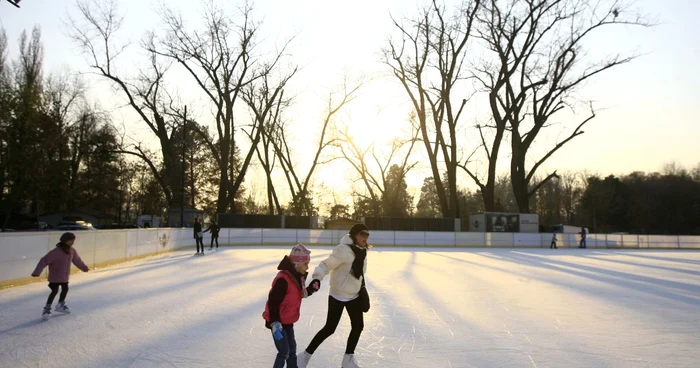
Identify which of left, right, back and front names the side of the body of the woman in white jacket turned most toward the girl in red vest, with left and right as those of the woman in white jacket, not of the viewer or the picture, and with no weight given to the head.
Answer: right

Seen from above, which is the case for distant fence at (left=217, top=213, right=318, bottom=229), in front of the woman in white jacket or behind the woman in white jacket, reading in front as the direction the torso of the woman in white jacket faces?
behind

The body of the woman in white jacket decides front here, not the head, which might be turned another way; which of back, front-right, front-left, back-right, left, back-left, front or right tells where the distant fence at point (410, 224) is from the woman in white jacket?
back-left

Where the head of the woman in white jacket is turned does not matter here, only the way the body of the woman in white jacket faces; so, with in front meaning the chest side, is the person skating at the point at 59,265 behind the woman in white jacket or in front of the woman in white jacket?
behind

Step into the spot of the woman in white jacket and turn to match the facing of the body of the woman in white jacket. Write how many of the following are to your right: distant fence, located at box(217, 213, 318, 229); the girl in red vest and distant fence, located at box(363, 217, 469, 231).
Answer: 1

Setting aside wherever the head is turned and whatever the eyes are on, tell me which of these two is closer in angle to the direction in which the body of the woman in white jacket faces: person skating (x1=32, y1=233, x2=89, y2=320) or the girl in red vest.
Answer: the girl in red vest

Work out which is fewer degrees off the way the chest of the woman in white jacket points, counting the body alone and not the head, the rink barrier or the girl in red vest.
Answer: the girl in red vest

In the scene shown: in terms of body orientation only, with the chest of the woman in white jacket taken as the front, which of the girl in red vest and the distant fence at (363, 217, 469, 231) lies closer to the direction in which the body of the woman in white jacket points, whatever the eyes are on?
the girl in red vest
